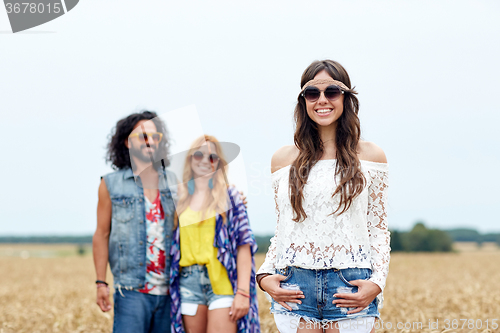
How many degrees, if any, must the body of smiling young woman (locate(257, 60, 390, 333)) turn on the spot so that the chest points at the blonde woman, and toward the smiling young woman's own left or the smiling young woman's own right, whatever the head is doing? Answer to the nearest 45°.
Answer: approximately 135° to the smiling young woman's own right

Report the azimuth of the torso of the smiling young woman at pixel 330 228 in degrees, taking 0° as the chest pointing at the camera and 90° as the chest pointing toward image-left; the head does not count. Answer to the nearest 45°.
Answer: approximately 0°
